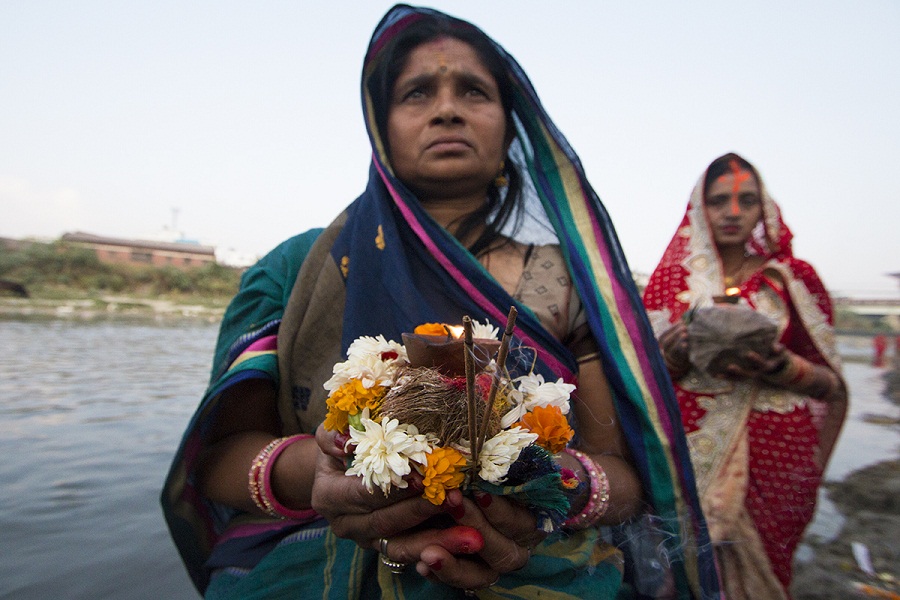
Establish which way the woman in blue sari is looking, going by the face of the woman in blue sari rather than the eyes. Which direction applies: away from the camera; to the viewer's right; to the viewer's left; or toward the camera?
toward the camera

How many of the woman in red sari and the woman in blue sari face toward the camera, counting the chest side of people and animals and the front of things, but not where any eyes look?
2

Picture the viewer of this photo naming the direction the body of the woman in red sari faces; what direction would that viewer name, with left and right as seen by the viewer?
facing the viewer

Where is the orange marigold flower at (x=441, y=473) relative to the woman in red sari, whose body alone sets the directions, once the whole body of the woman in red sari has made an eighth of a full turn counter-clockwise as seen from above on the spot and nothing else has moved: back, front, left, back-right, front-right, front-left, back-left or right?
front-right

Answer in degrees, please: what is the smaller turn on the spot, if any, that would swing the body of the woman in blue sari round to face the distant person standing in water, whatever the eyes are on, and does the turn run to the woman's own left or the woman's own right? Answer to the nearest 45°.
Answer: approximately 135° to the woman's own left

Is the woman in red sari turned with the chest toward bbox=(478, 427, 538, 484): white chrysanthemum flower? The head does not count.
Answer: yes

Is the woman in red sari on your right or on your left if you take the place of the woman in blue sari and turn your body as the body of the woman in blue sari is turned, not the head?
on your left

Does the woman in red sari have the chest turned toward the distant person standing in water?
no

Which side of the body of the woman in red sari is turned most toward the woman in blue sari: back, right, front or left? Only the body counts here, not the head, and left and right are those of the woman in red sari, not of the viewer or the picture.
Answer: front

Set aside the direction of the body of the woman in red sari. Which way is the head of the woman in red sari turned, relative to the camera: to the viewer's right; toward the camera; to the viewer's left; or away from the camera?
toward the camera

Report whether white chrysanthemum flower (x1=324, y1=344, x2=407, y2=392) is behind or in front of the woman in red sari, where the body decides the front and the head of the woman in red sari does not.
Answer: in front

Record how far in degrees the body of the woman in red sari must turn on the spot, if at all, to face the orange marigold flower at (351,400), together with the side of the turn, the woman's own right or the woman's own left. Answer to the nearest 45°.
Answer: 0° — they already face it

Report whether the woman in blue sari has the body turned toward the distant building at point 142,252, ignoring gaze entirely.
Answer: no
